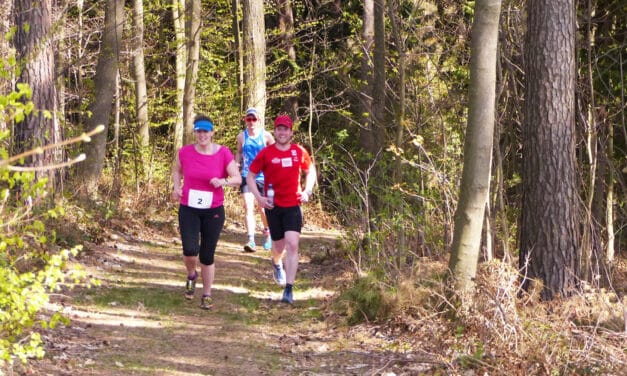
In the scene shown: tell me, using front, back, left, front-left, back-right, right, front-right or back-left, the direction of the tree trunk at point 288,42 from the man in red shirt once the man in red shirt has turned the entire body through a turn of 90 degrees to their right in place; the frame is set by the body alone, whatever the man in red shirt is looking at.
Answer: right

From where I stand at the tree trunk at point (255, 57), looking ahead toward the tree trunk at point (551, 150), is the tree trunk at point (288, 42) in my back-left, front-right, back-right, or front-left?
back-left

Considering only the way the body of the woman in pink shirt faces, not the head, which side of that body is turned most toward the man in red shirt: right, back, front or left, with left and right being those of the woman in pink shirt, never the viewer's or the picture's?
left

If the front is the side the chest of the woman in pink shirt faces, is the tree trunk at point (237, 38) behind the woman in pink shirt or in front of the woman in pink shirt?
behind

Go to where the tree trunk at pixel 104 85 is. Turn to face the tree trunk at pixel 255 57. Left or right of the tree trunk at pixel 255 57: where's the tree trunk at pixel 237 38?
left

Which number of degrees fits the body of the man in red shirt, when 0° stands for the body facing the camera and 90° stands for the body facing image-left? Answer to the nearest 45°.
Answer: approximately 0°

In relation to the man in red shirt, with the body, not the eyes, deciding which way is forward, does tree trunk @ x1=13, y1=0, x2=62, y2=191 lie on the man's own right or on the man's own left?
on the man's own right

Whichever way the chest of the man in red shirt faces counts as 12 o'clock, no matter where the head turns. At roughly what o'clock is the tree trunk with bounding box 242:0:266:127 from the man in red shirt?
The tree trunk is roughly at 6 o'clock from the man in red shirt.

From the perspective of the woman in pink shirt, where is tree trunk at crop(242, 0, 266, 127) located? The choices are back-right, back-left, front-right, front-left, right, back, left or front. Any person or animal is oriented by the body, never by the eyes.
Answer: back

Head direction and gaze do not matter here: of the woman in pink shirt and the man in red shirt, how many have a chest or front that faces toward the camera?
2
